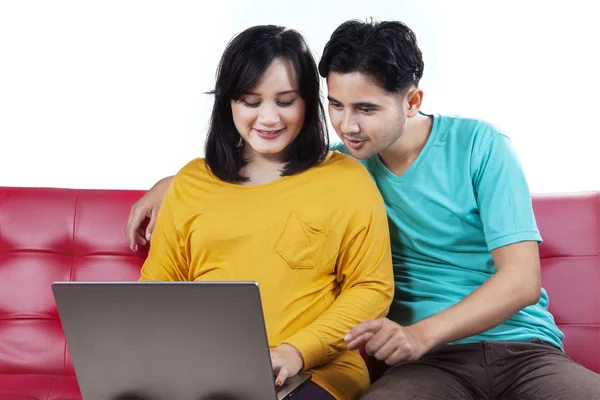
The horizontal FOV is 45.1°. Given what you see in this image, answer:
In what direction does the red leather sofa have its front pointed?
toward the camera

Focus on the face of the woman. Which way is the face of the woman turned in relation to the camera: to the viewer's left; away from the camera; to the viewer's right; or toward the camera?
toward the camera

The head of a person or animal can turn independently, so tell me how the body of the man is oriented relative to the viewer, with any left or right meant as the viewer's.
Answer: facing the viewer and to the left of the viewer

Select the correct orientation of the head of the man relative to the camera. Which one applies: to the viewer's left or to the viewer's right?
to the viewer's left
